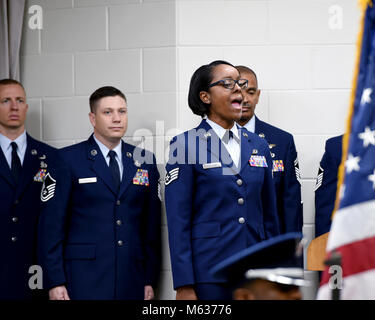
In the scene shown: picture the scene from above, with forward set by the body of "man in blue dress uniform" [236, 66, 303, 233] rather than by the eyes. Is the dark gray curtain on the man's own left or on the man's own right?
on the man's own right

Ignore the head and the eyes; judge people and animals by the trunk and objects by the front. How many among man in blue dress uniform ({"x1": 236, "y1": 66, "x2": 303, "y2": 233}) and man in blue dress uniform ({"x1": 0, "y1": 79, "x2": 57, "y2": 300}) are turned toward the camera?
2

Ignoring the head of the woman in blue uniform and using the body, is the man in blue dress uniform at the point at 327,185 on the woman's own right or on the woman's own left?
on the woman's own left

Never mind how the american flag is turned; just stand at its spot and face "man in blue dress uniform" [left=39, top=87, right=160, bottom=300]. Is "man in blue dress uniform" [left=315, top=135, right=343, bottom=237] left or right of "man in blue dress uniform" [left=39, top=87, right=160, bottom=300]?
right

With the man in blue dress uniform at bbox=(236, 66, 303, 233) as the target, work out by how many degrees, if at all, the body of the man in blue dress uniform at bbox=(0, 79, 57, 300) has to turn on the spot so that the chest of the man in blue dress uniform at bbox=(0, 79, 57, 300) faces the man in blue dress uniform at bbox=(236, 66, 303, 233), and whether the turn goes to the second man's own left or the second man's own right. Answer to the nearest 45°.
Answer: approximately 90° to the second man's own left

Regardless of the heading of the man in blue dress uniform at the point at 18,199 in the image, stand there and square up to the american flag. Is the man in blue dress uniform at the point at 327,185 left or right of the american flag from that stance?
left

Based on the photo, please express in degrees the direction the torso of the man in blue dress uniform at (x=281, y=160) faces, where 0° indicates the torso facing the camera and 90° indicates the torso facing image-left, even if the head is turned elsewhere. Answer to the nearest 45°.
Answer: approximately 0°

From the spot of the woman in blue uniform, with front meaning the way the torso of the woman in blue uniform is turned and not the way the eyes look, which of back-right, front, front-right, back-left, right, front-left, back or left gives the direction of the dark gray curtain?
back
